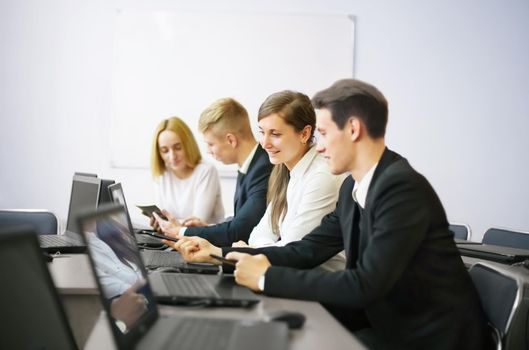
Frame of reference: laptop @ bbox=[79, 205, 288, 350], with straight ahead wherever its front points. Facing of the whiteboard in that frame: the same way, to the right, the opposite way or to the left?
to the right

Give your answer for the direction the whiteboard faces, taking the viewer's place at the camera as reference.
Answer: facing the viewer

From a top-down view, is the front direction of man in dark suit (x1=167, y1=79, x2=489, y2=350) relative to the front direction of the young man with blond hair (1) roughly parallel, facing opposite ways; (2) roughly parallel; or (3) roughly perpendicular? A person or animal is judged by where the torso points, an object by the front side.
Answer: roughly parallel

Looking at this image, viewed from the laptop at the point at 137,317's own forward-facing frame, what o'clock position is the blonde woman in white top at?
The blonde woman in white top is roughly at 9 o'clock from the laptop.

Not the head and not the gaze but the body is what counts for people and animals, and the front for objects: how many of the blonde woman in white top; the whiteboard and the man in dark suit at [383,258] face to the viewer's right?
0

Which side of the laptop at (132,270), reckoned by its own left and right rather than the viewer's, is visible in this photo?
right

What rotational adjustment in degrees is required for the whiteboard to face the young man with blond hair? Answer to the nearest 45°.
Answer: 0° — it already faces them

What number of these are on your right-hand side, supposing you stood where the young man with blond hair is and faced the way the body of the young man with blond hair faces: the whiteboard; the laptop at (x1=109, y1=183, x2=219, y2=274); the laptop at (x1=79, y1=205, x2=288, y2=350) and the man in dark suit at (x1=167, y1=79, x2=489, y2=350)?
1

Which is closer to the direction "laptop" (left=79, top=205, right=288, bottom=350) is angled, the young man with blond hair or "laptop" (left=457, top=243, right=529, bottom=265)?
the laptop

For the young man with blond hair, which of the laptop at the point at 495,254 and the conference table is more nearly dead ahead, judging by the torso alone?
the conference table

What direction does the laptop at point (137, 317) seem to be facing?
to the viewer's right

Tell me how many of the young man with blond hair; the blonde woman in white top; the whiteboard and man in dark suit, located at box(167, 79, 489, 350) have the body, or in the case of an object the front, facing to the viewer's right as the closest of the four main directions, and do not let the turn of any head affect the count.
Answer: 0

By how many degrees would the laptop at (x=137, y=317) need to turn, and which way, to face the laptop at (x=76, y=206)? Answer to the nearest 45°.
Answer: approximately 90° to its left

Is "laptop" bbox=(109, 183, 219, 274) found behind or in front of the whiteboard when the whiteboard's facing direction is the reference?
in front

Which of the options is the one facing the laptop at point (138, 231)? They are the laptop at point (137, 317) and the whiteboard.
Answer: the whiteboard

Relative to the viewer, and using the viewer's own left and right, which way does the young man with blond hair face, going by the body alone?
facing to the left of the viewer

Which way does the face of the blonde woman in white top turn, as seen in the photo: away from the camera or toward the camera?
toward the camera

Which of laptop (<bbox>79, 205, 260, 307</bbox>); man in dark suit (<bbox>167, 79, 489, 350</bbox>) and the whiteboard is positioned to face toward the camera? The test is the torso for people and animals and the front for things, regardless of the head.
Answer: the whiteboard

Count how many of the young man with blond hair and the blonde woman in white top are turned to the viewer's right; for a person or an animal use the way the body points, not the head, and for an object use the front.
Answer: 0

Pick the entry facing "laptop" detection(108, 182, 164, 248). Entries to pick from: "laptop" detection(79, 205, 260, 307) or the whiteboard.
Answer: the whiteboard

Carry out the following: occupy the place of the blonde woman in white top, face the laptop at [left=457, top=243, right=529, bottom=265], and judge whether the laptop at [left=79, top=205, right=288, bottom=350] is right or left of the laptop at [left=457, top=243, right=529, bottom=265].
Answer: right

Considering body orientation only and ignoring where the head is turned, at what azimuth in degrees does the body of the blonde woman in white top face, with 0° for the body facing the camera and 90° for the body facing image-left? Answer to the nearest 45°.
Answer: approximately 45°

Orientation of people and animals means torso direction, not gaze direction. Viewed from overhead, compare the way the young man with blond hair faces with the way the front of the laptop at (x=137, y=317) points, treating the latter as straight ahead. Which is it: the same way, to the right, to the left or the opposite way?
the opposite way

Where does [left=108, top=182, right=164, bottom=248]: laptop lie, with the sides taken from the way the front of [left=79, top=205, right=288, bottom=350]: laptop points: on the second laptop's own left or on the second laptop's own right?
on the second laptop's own left
